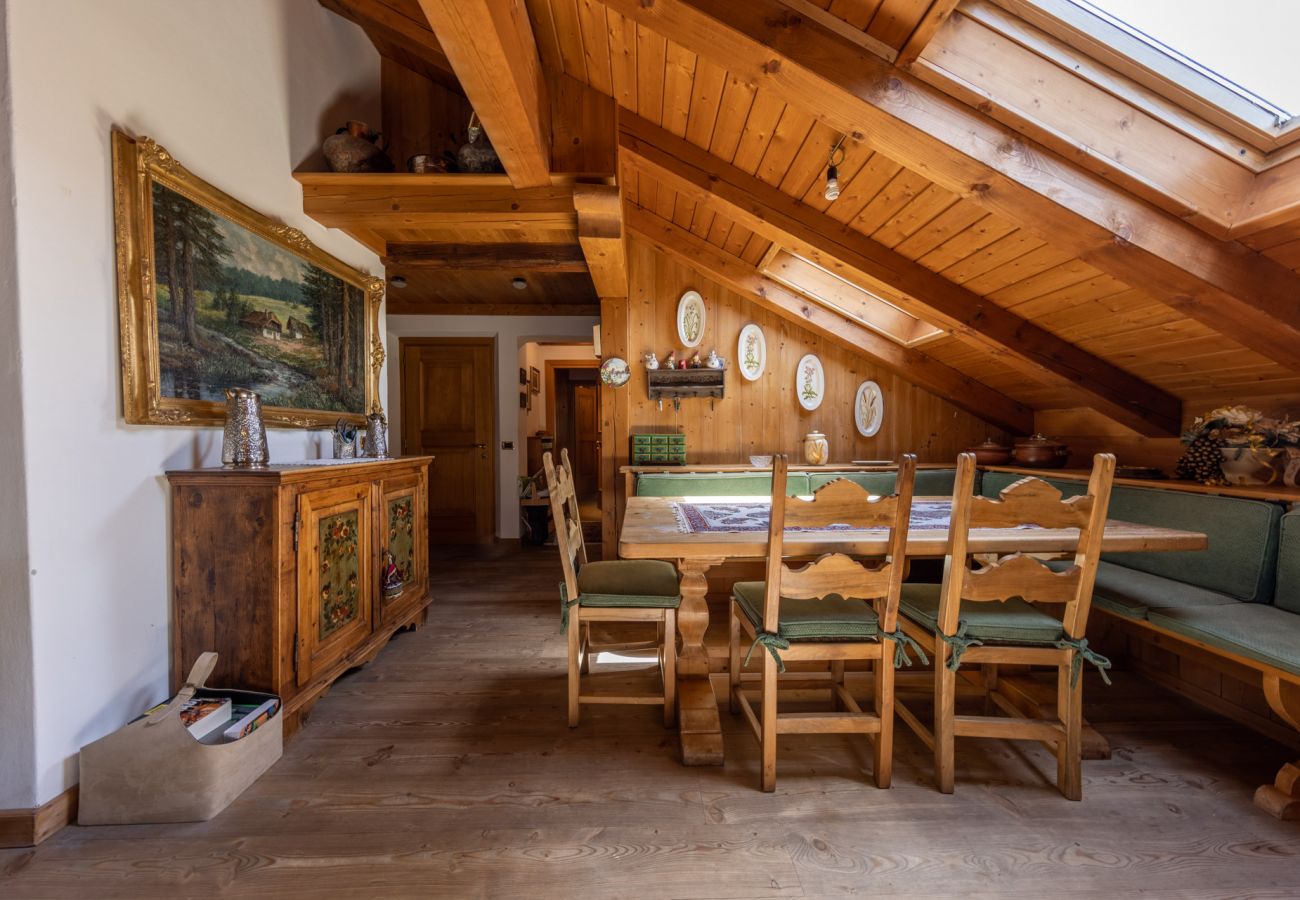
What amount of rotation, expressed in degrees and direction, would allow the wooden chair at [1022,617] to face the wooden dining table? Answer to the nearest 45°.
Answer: approximately 45° to its left

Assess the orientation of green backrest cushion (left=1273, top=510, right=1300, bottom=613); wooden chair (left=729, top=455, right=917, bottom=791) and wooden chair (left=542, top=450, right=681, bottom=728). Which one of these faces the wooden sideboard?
the green backrest cushion

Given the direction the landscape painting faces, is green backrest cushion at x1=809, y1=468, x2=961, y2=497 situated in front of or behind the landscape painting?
in front

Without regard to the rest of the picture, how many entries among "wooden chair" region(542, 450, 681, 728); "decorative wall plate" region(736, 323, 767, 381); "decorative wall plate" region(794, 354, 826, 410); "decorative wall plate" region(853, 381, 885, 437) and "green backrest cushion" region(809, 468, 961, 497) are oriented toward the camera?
4

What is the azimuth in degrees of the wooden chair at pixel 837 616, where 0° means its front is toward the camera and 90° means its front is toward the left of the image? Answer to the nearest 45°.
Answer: approximately 180°

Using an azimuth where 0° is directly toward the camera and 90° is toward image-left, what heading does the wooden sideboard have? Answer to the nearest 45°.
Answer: approximately 315°

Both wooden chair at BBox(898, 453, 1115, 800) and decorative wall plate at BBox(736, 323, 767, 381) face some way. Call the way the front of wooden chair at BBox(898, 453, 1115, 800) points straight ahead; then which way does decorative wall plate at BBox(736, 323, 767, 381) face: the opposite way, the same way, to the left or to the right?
the opposite way

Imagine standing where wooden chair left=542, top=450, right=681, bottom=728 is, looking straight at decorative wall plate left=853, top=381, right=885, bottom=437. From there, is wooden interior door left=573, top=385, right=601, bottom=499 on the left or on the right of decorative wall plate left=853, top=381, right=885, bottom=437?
left

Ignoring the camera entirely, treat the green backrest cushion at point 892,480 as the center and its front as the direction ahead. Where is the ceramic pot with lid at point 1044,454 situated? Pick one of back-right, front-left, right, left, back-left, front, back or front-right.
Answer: left

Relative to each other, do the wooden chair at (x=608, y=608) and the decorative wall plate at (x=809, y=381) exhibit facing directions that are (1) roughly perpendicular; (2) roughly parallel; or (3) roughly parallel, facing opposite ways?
roughly perpendicular

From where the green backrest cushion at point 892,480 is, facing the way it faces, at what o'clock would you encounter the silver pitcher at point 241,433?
The silver pitcher is roughly at 1 o'clock from the green backrest cushion.

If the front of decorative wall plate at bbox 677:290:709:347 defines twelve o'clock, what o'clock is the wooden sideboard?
The wooden sideboard is roughly at 1 o'clock from the decorative wall plate.

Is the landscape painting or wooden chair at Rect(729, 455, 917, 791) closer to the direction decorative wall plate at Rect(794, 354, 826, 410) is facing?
the wooden chair
